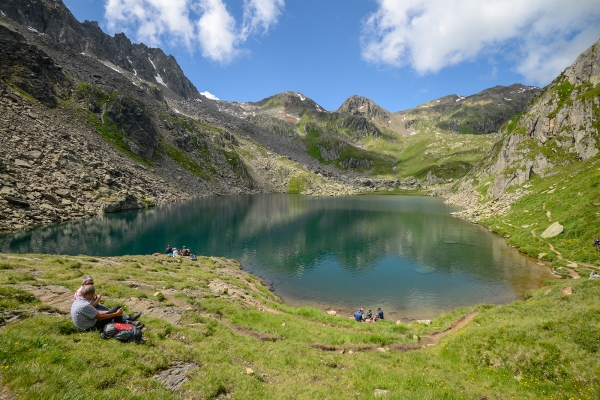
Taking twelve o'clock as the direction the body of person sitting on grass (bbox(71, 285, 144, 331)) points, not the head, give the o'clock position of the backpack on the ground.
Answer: The backpack on the ground is roughly at 1 o'clock from the person sitting on grass.

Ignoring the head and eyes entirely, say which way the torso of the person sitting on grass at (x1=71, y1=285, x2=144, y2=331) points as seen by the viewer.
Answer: to the viewer's right
